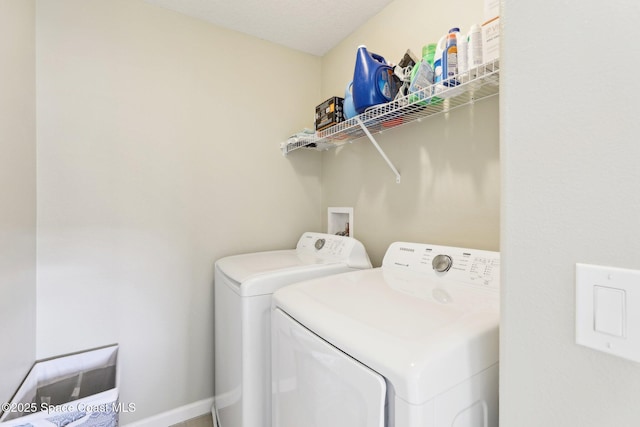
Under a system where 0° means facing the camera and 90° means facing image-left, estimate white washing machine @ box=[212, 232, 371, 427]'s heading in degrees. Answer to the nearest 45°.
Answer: approximately 45°

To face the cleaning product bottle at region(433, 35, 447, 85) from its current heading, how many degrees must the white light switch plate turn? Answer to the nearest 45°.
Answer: approximately 90° to its right

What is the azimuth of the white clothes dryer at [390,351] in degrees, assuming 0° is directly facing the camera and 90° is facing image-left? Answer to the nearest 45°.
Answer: approximately 45°
